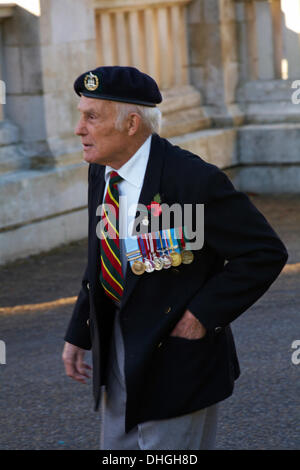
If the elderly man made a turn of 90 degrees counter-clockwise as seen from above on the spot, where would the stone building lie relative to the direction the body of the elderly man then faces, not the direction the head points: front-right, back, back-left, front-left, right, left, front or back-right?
back-left

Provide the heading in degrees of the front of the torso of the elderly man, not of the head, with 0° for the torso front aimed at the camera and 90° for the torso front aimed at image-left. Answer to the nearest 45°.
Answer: approximately 45°

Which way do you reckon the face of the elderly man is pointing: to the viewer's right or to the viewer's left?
to the viewer's left
